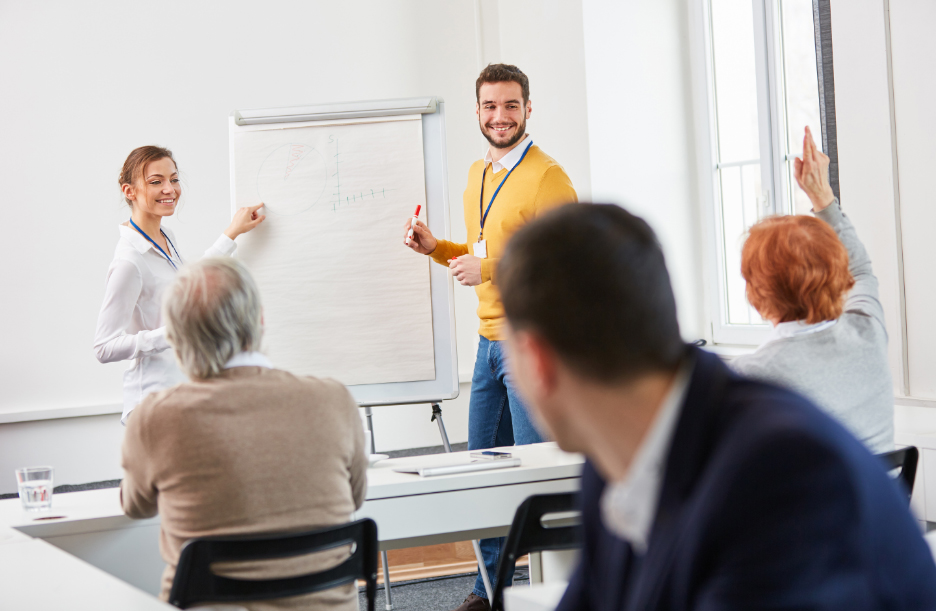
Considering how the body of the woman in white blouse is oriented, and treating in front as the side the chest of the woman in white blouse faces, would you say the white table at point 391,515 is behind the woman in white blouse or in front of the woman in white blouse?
in front

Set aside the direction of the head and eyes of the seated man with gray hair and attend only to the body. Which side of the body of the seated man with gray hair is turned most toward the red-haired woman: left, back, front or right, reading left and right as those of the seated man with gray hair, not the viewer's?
right

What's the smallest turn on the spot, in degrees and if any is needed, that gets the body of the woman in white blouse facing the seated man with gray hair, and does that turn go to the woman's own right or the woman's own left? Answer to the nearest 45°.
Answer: approximately 45° to the woman's own right

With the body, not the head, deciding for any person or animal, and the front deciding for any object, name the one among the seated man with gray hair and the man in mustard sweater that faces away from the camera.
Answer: the seated man with gray hair

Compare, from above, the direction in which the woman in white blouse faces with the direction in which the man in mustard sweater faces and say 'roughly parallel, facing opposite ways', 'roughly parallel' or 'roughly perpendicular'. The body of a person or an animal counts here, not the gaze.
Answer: roughly perpendicular

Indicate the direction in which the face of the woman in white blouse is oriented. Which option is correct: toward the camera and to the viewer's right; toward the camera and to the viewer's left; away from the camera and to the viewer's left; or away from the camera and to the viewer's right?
toward the camera and to the viewer's right

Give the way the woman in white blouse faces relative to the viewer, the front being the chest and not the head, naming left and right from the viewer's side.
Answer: facing the viewer and to the right of the viewer

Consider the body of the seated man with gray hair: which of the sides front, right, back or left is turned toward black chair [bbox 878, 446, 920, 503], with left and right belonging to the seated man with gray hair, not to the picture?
right

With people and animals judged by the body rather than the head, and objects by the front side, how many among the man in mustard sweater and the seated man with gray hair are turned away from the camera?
1

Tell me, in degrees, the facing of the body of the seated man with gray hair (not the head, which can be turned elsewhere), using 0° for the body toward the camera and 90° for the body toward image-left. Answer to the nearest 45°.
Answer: approximately 180°

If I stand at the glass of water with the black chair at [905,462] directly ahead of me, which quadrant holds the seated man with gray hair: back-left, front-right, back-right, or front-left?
front-right

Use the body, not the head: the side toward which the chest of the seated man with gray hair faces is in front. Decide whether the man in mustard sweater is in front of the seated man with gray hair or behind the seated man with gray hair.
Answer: in front

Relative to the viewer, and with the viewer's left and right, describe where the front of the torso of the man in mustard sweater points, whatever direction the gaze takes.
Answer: facing the viewer and to the left of the viewer

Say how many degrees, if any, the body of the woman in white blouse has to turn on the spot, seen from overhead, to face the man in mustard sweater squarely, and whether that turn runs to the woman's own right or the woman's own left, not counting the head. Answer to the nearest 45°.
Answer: approximately 45° to the woman's own left
